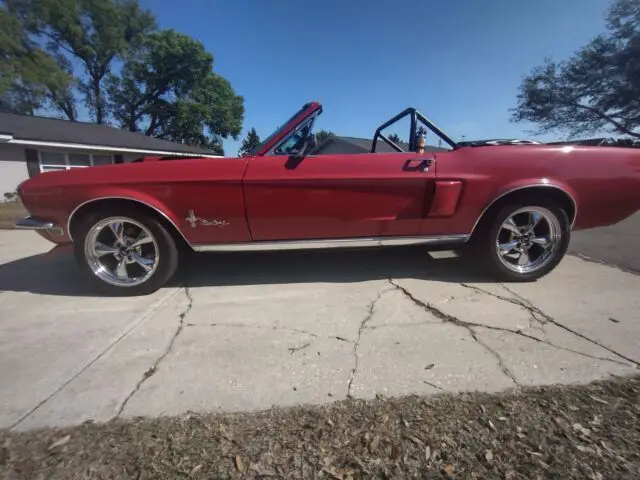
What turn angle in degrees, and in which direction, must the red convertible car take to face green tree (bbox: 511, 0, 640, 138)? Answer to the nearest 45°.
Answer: approximately 135° to its right

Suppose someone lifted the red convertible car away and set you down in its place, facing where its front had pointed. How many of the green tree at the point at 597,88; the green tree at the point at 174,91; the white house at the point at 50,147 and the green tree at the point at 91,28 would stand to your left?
0

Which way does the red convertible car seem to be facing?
to the viewer's left

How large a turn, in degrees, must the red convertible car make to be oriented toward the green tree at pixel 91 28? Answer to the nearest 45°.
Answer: approximately 45° to its right

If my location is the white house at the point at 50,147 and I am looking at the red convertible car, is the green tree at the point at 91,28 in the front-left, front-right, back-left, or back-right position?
back-left

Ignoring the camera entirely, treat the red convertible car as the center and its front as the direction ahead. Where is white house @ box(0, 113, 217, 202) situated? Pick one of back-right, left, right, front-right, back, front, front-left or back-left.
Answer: front-right
